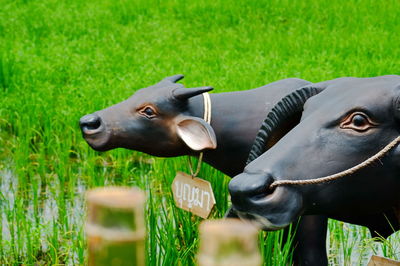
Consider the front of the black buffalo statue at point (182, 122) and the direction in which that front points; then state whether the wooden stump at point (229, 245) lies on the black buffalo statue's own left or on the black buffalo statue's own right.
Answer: on the black buffalo statue's own left

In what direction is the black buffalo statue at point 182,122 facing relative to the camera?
to the viewer's left

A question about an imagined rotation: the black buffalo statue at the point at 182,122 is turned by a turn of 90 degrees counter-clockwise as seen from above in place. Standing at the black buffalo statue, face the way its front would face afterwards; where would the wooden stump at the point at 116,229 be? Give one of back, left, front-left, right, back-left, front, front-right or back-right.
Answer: front
